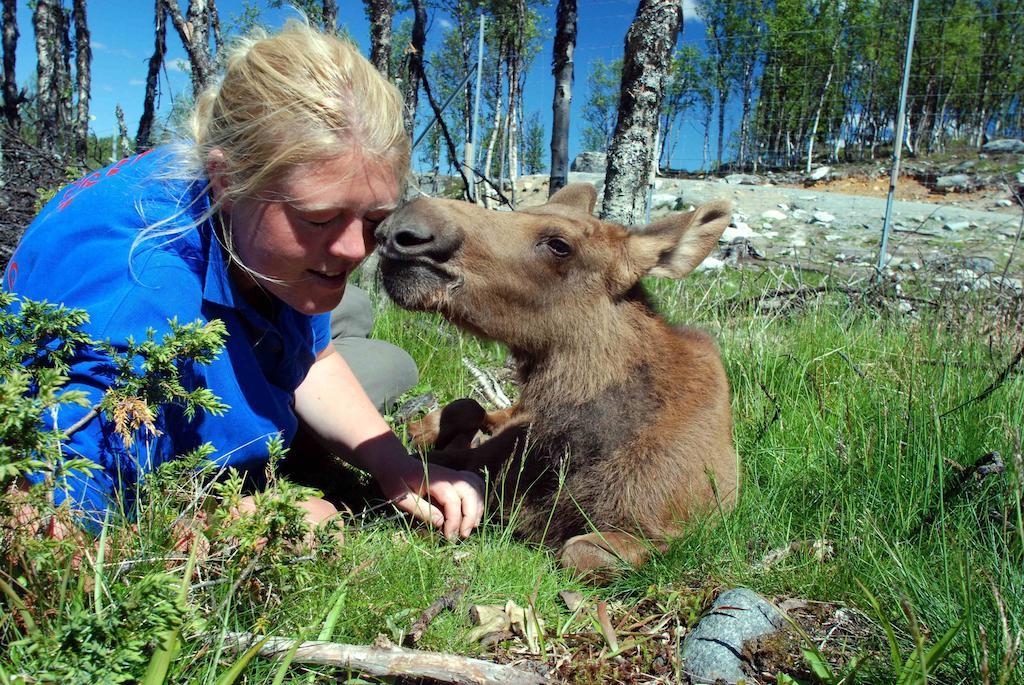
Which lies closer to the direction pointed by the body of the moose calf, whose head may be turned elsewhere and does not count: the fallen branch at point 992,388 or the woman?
the woman

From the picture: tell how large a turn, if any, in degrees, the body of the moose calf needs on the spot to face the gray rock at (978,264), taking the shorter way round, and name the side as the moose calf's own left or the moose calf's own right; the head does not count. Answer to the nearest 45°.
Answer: approximately 180°

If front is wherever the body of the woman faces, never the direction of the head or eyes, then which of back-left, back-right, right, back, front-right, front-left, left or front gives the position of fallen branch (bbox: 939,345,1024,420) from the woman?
front-left

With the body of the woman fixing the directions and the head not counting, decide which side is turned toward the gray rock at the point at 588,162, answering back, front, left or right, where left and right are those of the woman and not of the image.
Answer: left

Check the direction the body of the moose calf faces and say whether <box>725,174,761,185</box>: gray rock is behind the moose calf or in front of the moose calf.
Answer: behind

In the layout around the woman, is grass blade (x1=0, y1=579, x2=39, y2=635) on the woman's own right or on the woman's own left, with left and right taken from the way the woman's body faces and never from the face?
on the woman's own right

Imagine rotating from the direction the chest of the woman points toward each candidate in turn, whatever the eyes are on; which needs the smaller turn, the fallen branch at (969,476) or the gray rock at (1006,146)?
the fallen branch

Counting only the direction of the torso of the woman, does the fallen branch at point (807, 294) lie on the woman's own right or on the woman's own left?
on the woman's own left

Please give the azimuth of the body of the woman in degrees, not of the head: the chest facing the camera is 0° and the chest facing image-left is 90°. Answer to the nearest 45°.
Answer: approximately 315°

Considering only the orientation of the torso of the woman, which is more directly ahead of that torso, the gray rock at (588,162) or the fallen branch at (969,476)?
the fallen branch

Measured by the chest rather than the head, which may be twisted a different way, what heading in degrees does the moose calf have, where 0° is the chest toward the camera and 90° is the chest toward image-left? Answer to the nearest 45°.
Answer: approximately 45°

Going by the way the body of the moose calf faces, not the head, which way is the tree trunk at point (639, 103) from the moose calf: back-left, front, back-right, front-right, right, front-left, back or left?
back-right
